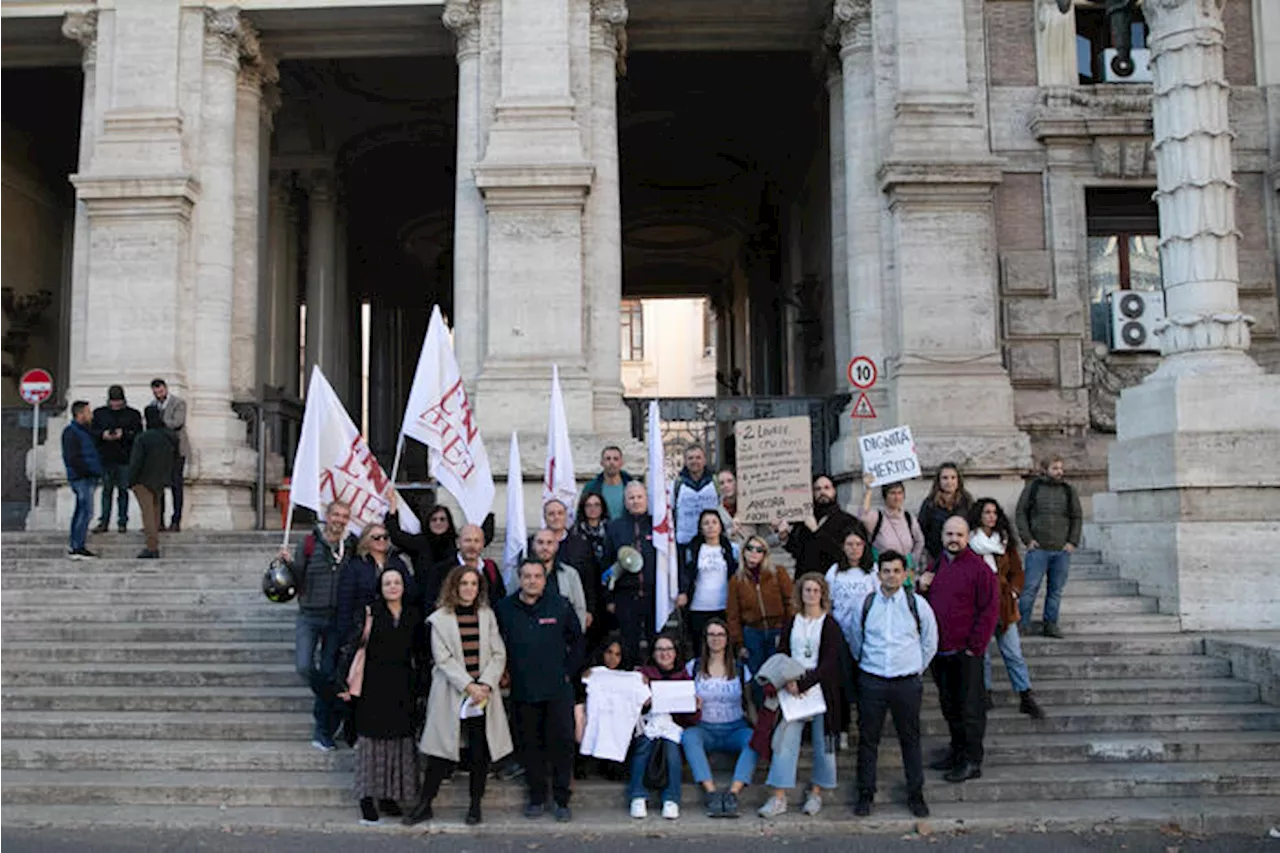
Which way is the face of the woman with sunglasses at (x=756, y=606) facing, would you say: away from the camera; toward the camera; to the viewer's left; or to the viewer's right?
toward the camera

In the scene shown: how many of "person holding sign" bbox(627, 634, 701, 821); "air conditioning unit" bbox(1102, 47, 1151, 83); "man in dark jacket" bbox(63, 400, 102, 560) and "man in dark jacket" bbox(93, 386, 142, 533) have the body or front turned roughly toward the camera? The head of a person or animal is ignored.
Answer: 3

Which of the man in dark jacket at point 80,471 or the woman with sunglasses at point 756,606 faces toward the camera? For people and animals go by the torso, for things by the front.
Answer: the woman with sunglasses

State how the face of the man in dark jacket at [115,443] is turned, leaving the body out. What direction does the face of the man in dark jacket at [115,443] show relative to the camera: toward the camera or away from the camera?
toward the camera

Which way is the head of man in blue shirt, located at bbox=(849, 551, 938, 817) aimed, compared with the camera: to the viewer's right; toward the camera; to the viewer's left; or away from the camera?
toward the camera

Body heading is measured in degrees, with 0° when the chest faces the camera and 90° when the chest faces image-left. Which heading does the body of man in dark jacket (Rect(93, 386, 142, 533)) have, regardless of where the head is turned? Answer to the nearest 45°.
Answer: approximately 0°

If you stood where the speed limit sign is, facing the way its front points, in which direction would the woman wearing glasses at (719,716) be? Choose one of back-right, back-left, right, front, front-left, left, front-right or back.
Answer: front

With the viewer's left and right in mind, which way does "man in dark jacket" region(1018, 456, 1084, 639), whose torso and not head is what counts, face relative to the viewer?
facing the viewer

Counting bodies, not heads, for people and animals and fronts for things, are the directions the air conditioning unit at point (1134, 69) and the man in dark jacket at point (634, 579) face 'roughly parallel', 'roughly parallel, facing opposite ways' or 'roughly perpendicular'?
roughly parallel

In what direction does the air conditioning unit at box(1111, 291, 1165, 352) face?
toward the camera

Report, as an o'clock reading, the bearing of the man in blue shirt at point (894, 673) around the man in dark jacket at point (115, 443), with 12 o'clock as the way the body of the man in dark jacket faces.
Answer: The man in blue shirt is roughly at 11 o'clock from the man in dark jacket.

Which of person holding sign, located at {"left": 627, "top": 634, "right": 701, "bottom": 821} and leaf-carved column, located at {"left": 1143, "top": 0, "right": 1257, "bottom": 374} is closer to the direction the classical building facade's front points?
the person holding sign

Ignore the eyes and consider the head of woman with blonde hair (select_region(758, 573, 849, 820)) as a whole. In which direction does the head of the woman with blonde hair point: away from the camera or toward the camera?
toward the camera

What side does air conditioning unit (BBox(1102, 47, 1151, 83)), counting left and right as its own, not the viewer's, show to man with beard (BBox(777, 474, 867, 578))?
front

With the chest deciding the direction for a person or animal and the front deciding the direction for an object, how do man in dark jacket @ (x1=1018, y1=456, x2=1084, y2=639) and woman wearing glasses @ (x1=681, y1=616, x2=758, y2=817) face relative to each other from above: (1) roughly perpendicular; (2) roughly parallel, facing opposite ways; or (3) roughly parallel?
roughly parallel

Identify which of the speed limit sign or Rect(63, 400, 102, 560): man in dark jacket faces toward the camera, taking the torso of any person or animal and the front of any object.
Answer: the speed limit sign

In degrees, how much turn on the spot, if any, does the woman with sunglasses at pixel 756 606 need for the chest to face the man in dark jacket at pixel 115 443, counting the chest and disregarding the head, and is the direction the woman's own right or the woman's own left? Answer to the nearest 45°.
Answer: approximately 135° to the woman's own right
